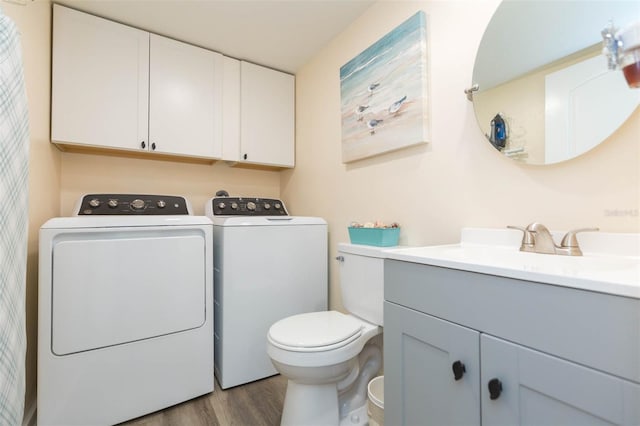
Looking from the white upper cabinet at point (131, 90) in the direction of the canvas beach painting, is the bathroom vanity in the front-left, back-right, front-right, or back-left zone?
front-right

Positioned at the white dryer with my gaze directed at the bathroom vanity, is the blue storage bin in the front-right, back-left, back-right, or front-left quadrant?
front-left

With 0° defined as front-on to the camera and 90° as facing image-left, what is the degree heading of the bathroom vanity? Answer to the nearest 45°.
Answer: approximately 45°

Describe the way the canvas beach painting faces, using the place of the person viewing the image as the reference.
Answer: facing the viewer and to the left of the viewer

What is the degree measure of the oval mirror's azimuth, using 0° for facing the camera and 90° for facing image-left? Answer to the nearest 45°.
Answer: approximately 45°

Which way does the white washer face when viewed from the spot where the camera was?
facing the viewer and to the right of the viewer

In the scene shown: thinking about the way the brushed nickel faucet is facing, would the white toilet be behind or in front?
in front

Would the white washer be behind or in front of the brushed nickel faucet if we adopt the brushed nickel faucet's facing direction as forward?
in front

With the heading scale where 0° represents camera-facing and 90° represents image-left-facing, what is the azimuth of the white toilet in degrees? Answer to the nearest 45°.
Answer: approximately 45°

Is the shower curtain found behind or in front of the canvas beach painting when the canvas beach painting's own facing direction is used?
in front

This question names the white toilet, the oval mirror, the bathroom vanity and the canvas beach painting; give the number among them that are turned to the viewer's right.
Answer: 0

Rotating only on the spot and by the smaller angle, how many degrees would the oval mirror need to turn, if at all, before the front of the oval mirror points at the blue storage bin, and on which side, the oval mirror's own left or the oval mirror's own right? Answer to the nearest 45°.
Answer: approximately 45° to the oval mirror's own right
